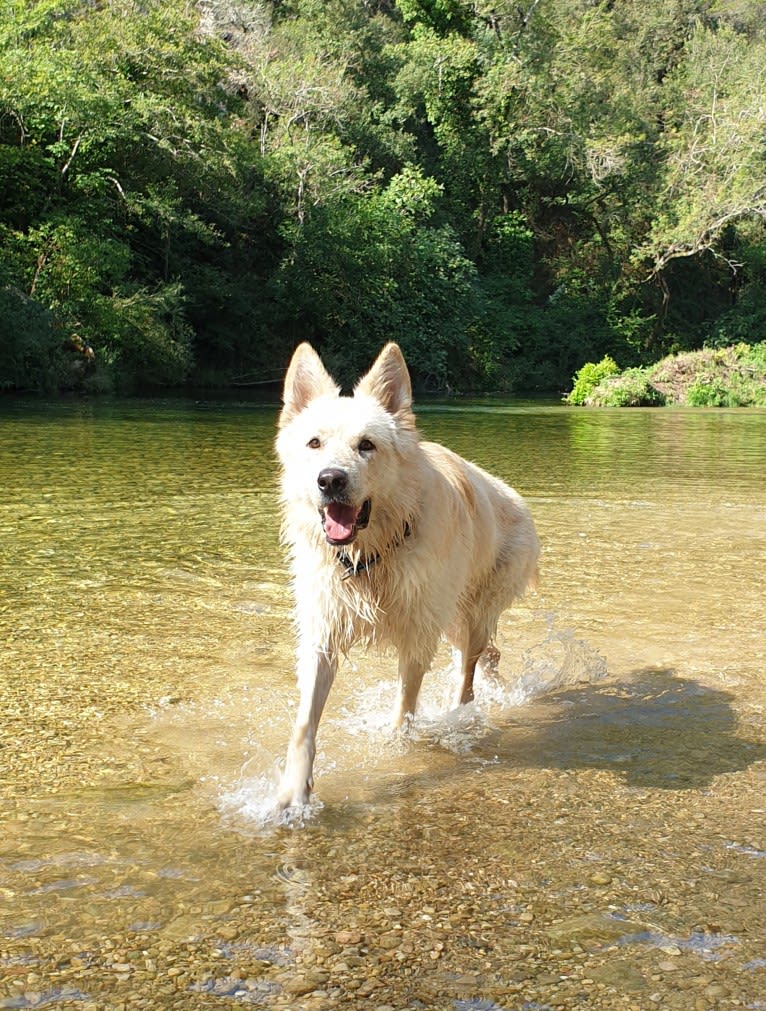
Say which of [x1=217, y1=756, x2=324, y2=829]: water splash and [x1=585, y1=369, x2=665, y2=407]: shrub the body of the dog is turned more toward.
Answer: the water splash

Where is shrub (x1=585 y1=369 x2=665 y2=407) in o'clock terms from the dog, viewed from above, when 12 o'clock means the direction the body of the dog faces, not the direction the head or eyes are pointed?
The shrub is roughly at 5 o'clock from the dog.

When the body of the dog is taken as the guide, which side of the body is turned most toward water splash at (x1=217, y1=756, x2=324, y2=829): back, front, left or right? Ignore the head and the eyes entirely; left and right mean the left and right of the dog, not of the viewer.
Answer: front

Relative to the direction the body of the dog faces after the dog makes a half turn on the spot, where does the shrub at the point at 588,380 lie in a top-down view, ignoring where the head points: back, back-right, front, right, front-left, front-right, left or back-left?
front-left

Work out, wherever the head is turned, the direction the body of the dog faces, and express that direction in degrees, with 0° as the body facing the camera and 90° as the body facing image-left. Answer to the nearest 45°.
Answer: approximately 45°

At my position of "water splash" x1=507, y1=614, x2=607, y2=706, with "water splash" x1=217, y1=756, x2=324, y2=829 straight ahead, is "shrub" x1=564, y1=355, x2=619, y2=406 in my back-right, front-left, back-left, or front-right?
back-right
